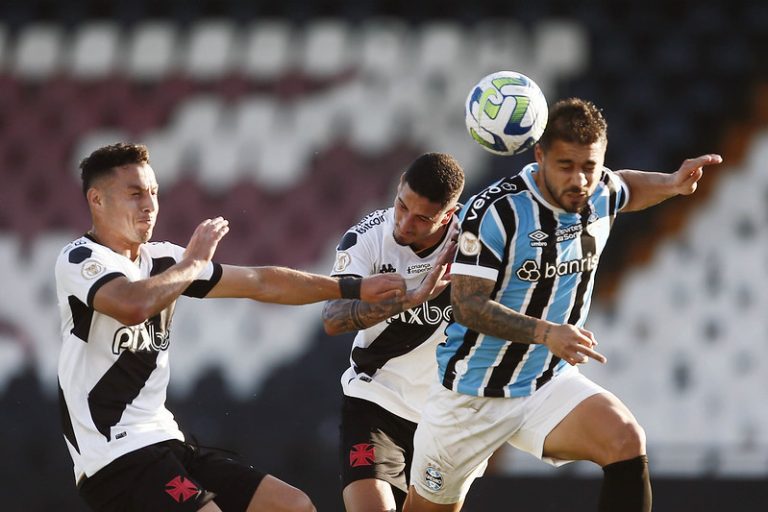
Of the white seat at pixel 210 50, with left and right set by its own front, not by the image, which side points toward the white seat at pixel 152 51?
right

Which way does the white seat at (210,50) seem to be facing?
toward the camera

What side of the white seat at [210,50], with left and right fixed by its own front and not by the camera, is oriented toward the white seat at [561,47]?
left

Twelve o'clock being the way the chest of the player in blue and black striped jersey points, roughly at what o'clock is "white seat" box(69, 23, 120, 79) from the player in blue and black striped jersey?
The white seat is roughly at 6 o'clock from the player in blue and black striped jersey.

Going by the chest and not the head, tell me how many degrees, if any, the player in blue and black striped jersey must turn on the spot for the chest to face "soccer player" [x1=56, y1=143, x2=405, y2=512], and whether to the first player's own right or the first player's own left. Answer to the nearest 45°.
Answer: approximately 135° to the first player's own right

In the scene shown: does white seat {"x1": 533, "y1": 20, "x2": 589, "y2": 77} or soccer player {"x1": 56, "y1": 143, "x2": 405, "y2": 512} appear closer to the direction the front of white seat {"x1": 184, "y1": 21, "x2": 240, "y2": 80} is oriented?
the soccer player

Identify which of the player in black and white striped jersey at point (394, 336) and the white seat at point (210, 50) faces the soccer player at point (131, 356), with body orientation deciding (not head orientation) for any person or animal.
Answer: the white seat

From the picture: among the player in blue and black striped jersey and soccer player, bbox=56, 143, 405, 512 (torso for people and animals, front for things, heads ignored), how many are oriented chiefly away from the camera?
0

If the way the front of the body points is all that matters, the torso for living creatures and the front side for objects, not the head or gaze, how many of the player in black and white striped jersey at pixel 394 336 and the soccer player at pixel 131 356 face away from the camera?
0

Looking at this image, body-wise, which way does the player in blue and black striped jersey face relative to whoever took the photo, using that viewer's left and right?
facing the viewer and to the right of the viewer

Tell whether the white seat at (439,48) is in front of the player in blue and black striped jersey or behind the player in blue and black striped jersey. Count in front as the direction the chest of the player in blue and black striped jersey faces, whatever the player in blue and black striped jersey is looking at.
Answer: behind

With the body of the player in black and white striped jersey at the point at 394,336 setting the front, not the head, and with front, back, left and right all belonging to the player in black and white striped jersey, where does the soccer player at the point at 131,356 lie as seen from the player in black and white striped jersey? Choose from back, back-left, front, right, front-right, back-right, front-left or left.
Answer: right
